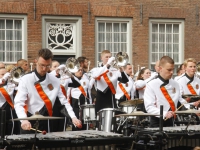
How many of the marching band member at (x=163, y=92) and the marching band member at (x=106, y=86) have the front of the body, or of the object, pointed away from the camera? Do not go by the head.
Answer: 0

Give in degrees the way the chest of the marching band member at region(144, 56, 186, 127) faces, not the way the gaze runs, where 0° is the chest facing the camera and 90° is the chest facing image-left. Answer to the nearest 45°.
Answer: approximately 315°

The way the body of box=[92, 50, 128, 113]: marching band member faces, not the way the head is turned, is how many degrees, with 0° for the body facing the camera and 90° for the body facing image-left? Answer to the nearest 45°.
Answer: approximately 315°

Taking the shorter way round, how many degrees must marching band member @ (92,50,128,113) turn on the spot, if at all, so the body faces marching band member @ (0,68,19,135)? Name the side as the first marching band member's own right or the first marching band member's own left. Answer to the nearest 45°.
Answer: approximately 90° to the first marching band member's own right

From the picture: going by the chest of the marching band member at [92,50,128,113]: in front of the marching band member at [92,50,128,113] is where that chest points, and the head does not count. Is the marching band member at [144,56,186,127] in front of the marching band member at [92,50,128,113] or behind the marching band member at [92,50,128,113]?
in front
